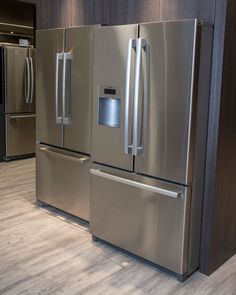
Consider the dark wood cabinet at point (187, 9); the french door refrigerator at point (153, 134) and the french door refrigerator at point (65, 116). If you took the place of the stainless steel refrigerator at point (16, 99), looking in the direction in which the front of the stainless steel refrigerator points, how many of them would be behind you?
0

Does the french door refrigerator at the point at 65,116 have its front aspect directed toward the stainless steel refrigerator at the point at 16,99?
no

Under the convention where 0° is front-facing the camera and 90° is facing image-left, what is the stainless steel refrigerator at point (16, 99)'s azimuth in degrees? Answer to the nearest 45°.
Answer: approximately 315°

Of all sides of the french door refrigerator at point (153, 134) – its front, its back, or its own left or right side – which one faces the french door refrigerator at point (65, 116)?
right

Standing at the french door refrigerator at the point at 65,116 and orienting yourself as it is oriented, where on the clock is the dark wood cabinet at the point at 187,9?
The dark wood cabinet is roughly at 9 o'clock from the french door refrigerator.

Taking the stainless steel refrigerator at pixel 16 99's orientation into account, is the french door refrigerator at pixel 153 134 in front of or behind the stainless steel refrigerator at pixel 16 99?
in front

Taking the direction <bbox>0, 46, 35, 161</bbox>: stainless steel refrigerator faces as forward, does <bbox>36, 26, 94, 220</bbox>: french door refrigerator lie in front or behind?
in front

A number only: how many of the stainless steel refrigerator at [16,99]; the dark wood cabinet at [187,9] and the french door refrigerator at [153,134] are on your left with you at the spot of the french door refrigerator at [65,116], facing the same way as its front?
2

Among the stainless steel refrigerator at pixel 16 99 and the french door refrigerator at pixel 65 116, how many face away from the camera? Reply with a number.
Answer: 0

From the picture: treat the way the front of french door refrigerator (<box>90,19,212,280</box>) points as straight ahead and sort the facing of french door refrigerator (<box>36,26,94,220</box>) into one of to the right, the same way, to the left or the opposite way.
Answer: the same way

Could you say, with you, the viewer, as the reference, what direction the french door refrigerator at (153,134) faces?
facing the viewer and to the left of the viewer

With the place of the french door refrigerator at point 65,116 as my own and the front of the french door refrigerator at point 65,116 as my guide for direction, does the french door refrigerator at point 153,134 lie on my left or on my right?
on my left
